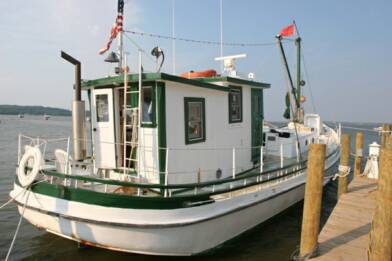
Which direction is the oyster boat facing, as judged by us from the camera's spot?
facing away from the viewer and to the right of the viewer

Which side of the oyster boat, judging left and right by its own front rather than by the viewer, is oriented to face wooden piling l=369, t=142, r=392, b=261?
right
